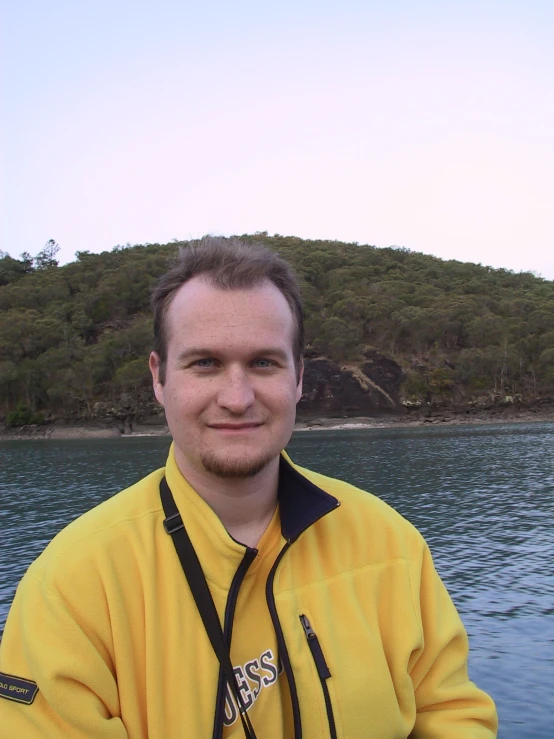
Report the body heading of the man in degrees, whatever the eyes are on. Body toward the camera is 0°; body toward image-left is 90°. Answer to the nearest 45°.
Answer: approximately 0°
